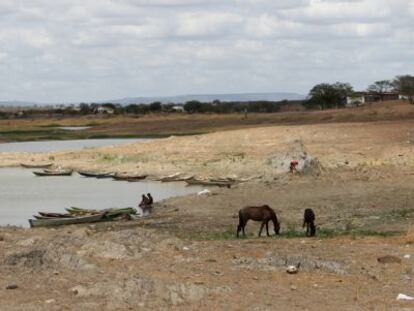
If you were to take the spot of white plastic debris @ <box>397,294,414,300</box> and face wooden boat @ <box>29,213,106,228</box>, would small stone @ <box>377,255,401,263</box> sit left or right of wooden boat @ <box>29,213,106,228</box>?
right
